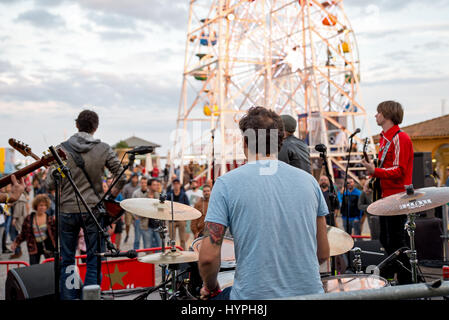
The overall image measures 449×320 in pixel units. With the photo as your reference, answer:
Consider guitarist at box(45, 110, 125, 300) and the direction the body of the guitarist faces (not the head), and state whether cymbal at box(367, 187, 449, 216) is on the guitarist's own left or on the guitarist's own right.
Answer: on the guitarist's own right

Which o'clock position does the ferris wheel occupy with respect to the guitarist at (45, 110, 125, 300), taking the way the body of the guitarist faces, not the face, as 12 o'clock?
The ferris wheel is roughly at 1 o'clock from the guitarist.

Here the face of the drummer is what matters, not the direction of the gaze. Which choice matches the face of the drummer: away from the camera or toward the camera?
away from the camera

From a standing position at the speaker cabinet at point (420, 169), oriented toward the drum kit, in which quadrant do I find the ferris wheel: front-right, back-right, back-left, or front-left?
back-right

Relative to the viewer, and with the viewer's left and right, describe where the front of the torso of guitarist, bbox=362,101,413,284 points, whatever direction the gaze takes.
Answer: facing to the left of the viewer

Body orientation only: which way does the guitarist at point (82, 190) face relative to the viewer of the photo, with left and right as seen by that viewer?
facing away from the viewer

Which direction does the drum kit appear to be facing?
away from the camera

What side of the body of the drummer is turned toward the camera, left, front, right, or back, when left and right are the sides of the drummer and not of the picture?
back

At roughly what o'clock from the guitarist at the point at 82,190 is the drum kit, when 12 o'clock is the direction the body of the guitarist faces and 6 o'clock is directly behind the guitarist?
The drum kit is roughly at 4 o'clock from the guitarist.

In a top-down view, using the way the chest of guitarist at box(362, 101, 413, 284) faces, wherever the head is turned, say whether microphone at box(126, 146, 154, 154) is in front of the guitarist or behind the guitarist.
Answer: in front
